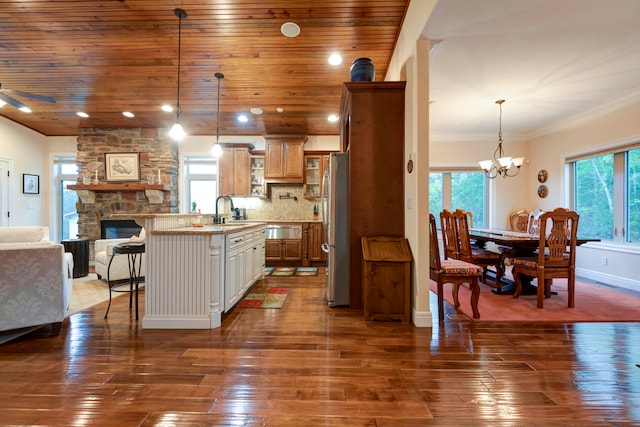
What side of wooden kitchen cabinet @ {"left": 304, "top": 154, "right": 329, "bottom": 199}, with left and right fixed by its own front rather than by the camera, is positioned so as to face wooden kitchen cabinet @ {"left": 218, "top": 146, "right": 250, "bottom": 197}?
right

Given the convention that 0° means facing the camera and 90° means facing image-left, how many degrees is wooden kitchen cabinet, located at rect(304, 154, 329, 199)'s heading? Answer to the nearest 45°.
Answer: approximately 0°

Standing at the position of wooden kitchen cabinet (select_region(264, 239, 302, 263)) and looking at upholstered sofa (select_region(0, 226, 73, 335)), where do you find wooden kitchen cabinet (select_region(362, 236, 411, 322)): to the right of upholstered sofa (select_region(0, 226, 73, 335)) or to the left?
left

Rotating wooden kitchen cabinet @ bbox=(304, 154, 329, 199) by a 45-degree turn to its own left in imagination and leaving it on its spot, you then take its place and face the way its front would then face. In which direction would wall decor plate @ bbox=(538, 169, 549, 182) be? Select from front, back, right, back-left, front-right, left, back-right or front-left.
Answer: front-left
